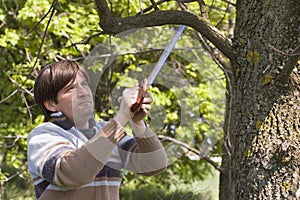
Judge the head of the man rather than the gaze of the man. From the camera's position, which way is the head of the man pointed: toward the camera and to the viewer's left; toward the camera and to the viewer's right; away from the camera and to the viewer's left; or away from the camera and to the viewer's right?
toward the camera and to the viewer's right
